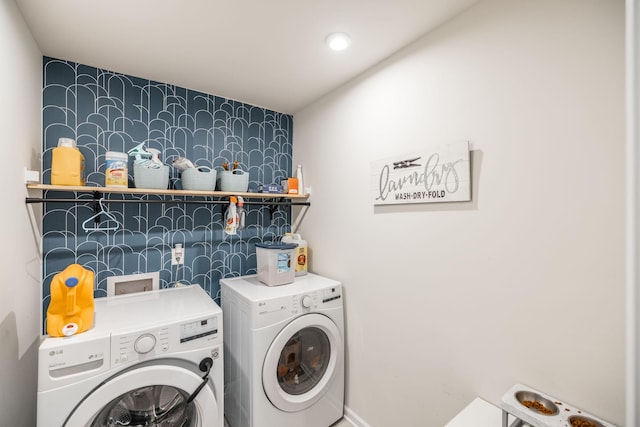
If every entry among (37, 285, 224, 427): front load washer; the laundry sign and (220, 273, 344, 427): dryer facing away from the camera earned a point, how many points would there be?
0

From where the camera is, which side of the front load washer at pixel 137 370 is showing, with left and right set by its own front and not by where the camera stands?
front

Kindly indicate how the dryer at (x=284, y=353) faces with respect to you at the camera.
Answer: facing the viewer and to the right of the viewer

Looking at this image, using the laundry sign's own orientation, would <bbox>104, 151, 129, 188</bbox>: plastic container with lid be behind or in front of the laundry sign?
in front

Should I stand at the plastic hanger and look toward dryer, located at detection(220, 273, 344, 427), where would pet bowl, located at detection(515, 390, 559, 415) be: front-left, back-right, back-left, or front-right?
front-right

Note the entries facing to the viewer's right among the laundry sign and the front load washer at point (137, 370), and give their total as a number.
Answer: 0

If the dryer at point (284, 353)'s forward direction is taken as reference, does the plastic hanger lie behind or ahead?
behind

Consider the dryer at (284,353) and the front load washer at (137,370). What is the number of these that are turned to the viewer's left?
0

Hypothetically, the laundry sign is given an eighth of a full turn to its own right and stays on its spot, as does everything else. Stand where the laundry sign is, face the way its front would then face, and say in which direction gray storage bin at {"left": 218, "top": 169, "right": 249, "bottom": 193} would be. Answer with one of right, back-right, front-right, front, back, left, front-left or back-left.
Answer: front

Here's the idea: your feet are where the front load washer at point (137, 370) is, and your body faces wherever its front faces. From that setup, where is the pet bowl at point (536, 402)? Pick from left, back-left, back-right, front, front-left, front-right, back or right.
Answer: front-left
